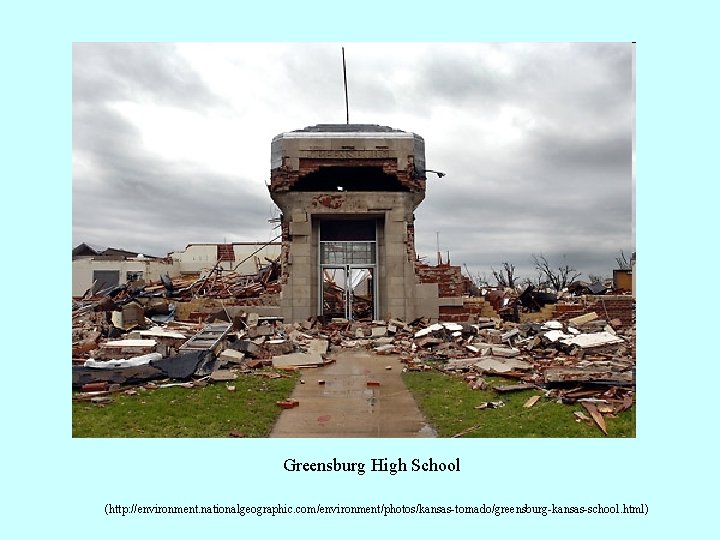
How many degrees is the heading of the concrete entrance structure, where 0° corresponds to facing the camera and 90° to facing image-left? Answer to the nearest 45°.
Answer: approximately 0°
